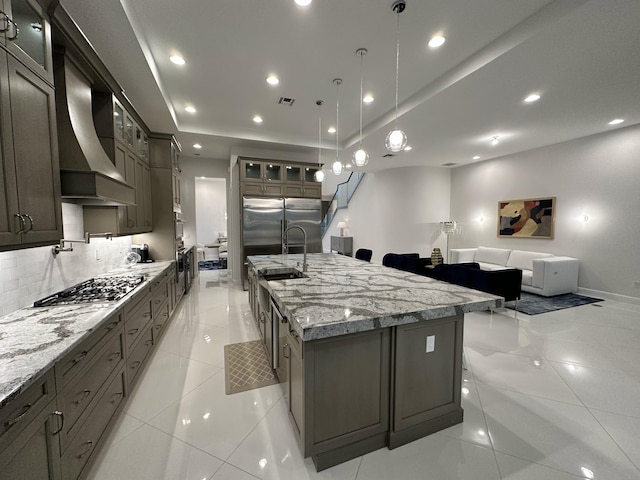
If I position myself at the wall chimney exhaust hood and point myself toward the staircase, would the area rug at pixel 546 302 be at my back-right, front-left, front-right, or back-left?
front-right

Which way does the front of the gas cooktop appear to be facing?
to the viewer's right

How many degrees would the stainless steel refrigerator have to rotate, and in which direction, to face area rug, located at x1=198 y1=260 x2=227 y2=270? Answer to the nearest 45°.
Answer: approximately 135° to its right

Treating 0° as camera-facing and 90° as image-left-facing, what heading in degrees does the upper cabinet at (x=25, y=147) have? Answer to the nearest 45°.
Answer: approximately 315°

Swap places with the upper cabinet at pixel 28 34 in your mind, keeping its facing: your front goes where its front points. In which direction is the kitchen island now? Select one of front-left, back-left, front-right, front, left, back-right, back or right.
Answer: front

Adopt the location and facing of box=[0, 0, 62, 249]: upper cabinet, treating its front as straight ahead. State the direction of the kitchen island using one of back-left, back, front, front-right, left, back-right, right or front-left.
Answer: front

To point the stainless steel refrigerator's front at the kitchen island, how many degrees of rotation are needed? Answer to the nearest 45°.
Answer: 0° — it already faces it

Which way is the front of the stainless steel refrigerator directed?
toward the camera

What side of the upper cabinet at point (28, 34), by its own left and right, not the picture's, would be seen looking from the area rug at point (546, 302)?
front

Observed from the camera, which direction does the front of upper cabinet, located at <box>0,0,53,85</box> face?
facing the viewer and to the right of the viewer

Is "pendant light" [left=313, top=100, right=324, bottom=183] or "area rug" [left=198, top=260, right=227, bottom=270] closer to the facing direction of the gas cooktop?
the pendant light

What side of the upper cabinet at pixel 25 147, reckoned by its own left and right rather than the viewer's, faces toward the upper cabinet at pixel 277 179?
left

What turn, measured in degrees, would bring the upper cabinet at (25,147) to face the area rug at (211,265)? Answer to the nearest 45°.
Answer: approximately 90° to its left

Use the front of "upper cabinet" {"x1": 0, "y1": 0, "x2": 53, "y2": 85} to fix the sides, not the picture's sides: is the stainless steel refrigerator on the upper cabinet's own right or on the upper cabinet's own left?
on the upper cabinet's own left

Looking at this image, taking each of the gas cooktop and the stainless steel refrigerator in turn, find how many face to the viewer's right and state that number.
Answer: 1

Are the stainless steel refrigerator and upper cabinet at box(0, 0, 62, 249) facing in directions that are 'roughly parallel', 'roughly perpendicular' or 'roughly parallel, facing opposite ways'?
roughly perpendicular
